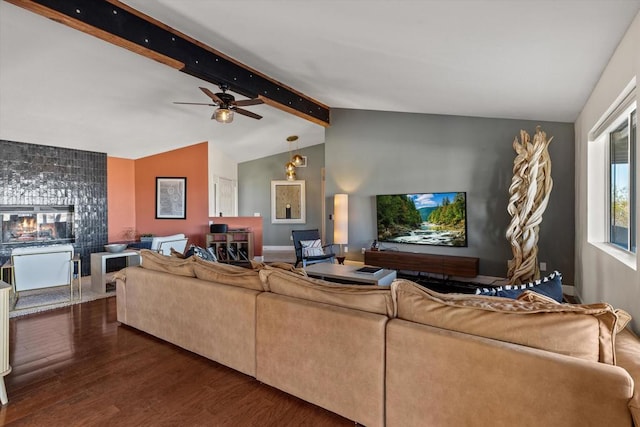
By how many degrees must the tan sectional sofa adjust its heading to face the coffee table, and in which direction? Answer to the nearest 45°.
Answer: approximately 45° to its left

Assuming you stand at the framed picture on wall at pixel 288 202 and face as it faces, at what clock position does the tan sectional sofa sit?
The tan sectional sofa is roughly at 12 o'clock from the framed picture on wall.

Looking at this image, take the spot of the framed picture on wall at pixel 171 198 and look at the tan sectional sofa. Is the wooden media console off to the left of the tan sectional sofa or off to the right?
left

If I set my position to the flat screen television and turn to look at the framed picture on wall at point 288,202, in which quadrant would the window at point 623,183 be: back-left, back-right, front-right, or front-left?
back-left

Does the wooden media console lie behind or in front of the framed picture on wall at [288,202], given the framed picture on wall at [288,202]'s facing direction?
in front

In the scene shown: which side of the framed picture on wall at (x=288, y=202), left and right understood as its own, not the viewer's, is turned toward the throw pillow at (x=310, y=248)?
front

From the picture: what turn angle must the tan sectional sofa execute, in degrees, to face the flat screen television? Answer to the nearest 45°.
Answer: approximately 45° to its left

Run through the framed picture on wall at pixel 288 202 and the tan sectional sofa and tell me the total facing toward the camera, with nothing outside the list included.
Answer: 1

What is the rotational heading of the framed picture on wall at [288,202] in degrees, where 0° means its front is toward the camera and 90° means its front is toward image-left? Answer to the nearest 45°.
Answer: approximately 0°

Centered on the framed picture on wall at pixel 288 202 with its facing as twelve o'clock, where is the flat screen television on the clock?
The flat screen television is roughly at 11 o'clock from the framed picture on wall.
